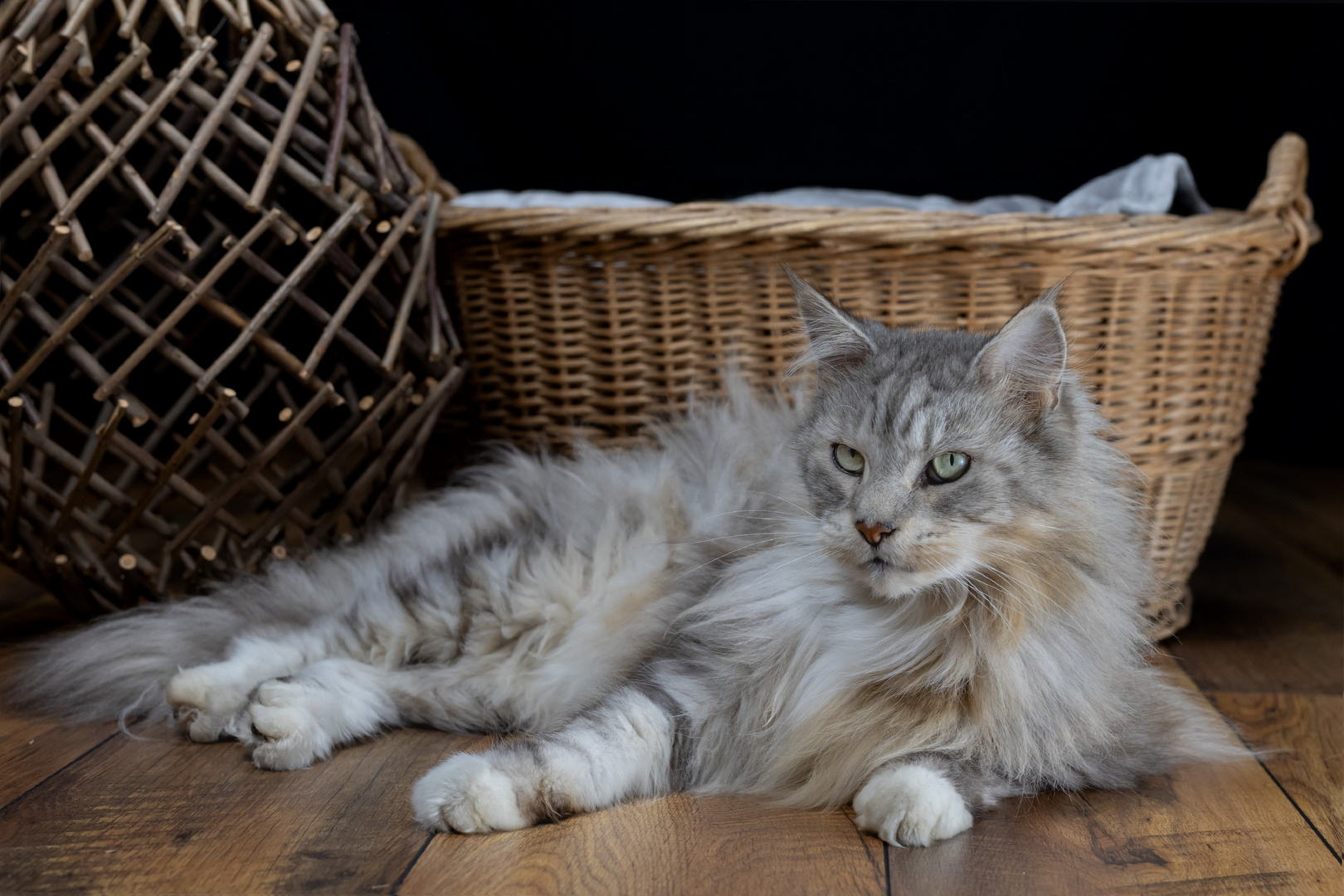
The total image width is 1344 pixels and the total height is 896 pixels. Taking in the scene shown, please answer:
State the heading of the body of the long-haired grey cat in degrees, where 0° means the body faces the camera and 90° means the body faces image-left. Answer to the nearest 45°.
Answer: approximately 315°

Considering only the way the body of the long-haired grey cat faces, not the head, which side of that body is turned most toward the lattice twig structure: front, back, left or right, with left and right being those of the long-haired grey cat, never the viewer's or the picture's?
back

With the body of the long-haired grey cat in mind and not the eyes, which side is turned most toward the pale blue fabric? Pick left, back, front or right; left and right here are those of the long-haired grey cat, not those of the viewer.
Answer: left

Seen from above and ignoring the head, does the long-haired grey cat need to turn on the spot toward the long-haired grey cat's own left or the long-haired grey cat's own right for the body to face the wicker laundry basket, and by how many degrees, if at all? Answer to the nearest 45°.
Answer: approximately 90° to the long-haired grey cat's own left
